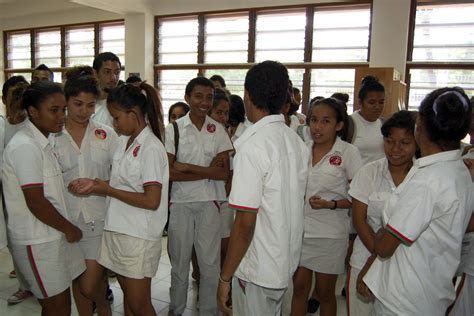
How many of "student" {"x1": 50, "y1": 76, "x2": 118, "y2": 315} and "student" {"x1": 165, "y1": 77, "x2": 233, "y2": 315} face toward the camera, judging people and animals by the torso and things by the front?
2

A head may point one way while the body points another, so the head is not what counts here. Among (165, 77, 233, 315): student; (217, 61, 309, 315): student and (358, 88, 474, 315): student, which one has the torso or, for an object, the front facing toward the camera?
(165, 77, 233, 315): student

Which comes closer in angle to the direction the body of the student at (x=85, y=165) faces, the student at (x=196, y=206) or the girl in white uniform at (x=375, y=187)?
the girl in white uniform

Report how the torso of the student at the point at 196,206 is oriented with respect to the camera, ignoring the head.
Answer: toward the camera

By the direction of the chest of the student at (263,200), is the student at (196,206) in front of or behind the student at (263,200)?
in front

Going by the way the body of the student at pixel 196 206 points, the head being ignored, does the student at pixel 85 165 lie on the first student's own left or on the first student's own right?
on the first student's own right

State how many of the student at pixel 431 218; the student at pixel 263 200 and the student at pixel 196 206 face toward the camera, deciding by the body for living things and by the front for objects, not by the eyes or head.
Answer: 1

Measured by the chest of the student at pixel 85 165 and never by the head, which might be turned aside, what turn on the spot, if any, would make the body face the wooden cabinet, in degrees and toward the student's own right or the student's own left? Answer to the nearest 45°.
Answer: approximately 135° to the student's own left

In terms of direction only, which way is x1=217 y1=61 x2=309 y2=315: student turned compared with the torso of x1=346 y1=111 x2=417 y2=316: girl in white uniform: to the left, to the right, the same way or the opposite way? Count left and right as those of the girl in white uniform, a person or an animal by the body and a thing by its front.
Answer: the opposite way

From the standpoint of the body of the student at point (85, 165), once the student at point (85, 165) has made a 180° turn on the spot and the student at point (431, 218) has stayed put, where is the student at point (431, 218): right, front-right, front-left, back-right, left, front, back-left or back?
back-right

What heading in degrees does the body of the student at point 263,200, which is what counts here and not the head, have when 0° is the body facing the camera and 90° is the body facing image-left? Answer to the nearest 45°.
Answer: approximately 135°
